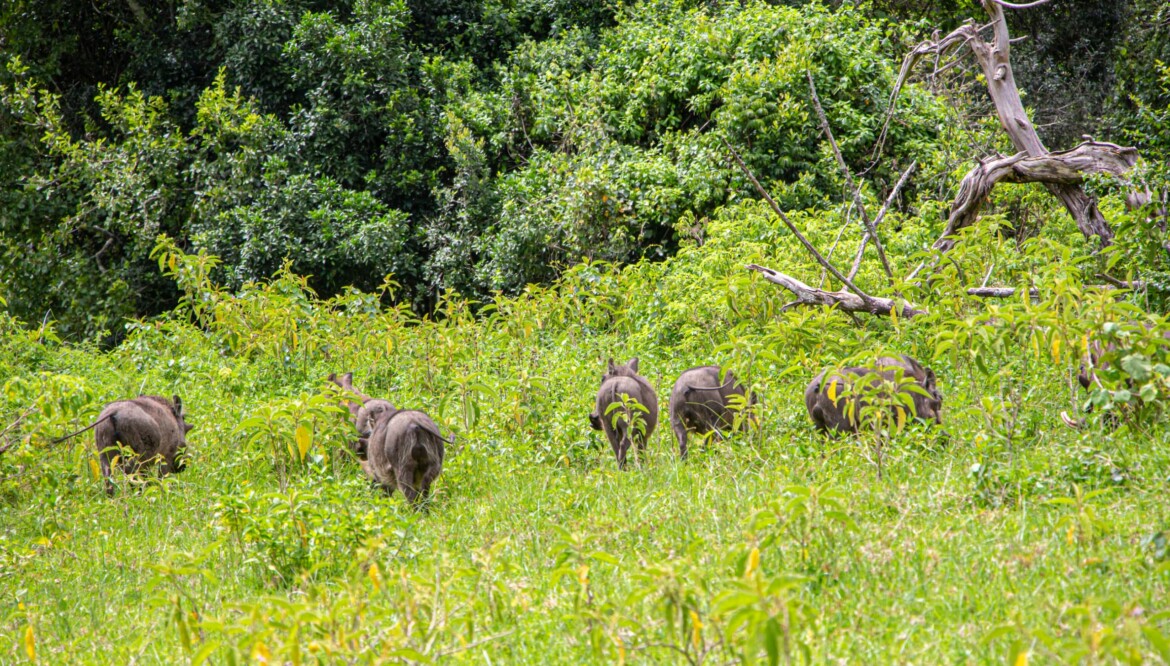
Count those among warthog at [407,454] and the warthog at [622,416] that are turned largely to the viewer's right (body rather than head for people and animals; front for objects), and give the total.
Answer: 0

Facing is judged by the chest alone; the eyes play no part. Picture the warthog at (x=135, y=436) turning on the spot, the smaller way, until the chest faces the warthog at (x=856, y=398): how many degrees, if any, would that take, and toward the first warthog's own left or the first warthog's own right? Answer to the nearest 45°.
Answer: approximately 90° to the first warthog's own right

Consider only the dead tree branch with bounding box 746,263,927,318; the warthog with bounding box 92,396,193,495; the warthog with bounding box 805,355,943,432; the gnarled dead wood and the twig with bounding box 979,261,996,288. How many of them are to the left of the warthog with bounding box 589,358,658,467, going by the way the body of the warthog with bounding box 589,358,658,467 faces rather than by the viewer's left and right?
1

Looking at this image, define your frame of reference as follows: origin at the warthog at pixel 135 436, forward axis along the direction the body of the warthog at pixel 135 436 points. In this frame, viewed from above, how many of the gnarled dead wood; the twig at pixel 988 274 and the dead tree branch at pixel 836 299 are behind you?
0

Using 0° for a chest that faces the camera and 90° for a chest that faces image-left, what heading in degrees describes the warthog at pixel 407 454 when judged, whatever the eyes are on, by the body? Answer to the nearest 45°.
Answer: approximately 135°

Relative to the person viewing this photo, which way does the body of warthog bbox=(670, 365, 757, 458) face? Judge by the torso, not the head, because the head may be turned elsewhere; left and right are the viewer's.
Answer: facing away from the viewer and to the right of the viewer

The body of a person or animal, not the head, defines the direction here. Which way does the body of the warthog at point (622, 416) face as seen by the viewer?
away from the camera

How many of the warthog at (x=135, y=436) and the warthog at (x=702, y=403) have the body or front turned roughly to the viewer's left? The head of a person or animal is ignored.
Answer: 0

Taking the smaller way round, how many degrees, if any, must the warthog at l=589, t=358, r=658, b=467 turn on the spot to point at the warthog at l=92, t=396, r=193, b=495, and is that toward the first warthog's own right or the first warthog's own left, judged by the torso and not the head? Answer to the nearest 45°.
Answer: approximately 90° to the first warthog's own left

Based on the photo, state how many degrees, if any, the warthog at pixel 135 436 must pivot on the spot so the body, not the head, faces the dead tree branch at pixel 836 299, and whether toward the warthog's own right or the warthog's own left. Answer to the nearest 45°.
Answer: approximately 45° to the warthog's own right

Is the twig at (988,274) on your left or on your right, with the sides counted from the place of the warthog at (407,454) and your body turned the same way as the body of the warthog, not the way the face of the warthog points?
on your right

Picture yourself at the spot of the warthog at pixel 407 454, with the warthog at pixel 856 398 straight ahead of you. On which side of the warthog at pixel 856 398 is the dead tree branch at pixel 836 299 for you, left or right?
left

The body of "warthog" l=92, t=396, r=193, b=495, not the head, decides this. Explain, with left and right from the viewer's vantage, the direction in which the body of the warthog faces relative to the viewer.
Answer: facing away from the viewer and to the right of the viewer
